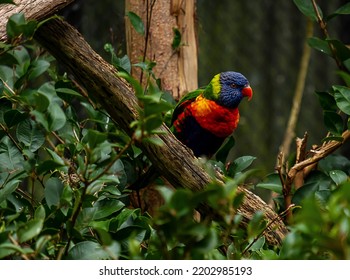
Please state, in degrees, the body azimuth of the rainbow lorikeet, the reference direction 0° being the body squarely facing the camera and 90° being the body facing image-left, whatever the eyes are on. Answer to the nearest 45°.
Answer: approximately 315°

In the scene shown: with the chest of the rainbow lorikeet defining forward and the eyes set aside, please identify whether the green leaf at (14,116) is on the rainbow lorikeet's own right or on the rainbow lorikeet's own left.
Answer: on the rainbow lorikeet's own right

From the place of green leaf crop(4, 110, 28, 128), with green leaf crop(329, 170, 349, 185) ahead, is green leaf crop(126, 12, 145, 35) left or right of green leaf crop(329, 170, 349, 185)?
left

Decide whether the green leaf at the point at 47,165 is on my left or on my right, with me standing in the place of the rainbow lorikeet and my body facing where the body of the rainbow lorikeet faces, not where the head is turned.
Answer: on my right

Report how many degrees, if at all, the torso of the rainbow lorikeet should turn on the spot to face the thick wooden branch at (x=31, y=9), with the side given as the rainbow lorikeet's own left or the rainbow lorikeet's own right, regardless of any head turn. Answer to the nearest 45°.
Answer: approximately 90° to the rainbow lorikeet's own right
